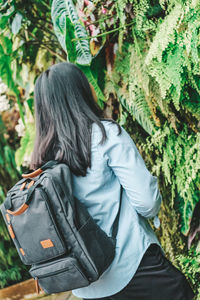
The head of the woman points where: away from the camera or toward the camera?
away from the camera

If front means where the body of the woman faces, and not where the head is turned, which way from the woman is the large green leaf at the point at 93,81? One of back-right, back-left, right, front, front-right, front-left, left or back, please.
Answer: front-left

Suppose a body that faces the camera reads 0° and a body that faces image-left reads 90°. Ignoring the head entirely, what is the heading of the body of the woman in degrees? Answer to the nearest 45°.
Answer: approximately 225°
